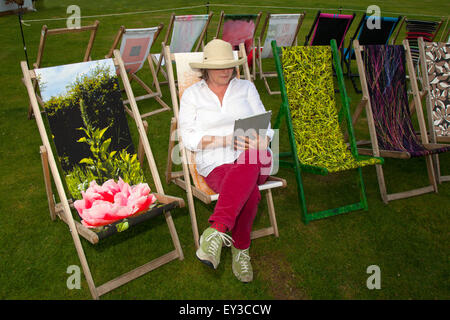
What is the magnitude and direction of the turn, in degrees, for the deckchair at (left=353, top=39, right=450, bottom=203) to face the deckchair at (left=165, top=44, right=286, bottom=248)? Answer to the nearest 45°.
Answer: approximately 90° to its right

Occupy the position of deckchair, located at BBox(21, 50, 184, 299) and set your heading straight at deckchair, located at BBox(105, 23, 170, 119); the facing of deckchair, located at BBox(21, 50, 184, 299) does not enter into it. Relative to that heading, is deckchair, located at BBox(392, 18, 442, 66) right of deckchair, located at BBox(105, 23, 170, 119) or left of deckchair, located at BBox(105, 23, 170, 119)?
right

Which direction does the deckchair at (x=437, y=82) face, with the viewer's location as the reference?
facing the viewer

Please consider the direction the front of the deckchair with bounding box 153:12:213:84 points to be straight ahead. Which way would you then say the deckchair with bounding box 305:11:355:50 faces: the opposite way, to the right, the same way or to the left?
the same way

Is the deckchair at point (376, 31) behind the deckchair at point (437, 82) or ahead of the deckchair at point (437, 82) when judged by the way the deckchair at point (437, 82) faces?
behind

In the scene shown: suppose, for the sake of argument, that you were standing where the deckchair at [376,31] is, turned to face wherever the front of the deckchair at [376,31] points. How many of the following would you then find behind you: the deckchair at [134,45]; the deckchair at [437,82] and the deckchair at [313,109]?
0

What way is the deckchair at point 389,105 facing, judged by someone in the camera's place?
facing the viewer and to the right of the viewer

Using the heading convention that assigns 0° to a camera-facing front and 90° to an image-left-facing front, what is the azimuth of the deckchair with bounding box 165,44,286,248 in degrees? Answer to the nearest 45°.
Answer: approximately 315°

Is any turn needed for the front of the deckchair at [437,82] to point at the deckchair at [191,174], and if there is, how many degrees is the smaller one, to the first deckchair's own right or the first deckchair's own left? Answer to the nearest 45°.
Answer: approximately 45° to the first deckchair's own right

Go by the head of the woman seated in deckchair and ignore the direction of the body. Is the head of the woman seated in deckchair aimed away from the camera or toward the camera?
toward the camera

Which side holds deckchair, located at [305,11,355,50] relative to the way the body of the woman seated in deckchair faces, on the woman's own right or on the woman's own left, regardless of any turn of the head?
on the woman's own left

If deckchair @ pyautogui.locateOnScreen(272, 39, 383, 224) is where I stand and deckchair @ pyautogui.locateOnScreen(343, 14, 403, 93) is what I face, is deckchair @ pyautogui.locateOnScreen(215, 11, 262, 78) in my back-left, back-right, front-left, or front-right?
front-left

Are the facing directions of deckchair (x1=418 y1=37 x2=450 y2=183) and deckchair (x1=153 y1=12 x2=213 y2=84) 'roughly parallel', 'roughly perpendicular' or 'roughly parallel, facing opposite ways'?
roughly parallel

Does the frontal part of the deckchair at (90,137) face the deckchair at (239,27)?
no

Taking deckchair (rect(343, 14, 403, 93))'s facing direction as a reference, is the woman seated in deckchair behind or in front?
in front

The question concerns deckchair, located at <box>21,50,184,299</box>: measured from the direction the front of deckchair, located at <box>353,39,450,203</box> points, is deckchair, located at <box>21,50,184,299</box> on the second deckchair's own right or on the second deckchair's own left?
on the second deckchair's own right

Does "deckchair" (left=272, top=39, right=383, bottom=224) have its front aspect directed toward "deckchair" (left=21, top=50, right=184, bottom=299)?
no

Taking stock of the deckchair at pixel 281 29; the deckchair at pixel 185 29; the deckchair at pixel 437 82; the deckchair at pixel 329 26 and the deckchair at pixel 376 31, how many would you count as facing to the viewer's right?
0
